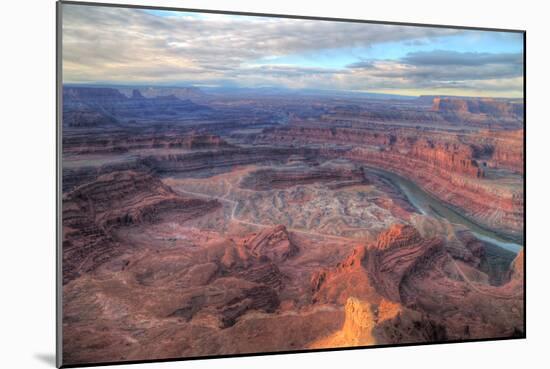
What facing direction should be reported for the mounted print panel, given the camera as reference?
facing the viewer and to the right of the viewer
